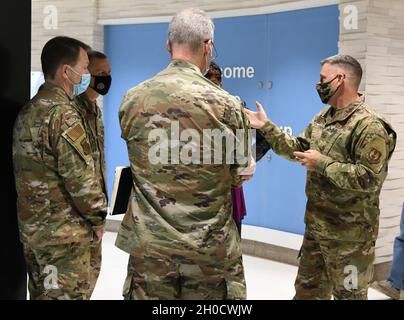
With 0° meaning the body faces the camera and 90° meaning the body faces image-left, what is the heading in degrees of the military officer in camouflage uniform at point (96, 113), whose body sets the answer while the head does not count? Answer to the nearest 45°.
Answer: approximately 315°

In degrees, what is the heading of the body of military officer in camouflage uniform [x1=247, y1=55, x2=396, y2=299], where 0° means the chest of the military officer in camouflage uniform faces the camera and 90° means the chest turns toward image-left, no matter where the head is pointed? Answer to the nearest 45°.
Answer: approximately 45°

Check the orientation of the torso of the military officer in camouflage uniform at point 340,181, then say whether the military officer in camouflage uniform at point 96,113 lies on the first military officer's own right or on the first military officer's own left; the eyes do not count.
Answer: on the first military officer's own right

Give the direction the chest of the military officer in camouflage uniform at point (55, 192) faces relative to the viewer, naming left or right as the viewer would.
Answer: facing away from the viewer and to the right of the viewer

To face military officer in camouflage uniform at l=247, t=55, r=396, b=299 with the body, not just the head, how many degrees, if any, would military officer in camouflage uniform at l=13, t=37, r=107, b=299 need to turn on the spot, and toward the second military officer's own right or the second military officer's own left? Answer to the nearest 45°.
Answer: approximately 45° to the second military officer's own right

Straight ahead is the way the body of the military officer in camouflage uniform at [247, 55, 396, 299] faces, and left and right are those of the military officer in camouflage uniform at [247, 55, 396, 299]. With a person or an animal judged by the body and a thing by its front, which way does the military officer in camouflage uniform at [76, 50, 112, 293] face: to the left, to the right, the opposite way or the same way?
to the left
